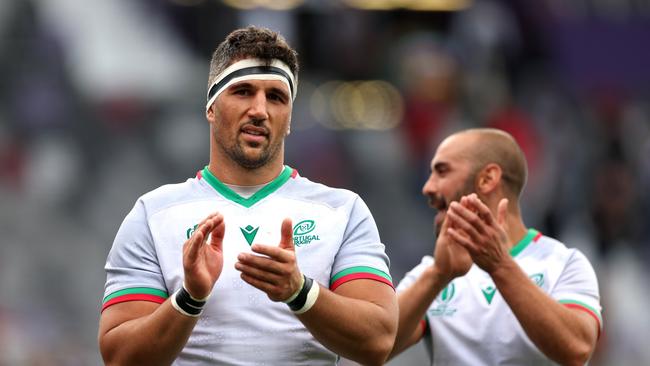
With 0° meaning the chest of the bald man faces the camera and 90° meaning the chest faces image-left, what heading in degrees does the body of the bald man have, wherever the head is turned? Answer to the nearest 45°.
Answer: approximately 45°
